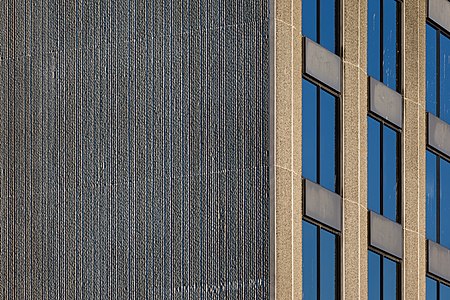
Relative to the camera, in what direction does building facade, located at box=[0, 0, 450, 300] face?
facing the viewer and to the right of the viewer
